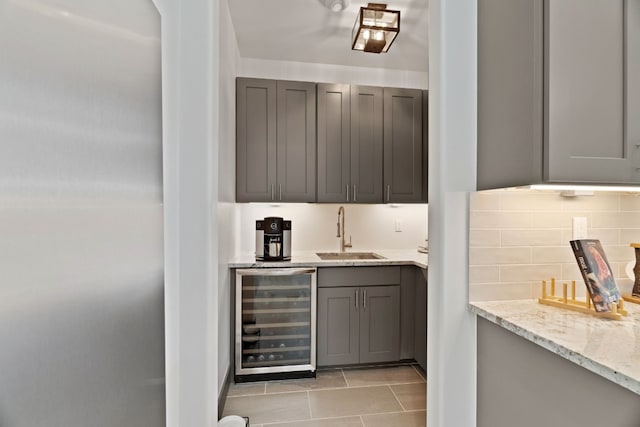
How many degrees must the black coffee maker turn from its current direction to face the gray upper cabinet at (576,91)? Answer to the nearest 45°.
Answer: approximately 45° to its left

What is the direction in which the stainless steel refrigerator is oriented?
toward the camera

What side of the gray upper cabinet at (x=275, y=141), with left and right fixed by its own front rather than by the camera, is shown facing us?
front

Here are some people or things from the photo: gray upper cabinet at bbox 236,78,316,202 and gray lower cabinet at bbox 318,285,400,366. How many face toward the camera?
2

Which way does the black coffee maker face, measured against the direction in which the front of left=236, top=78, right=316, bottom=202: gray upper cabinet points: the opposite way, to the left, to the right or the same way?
the same way

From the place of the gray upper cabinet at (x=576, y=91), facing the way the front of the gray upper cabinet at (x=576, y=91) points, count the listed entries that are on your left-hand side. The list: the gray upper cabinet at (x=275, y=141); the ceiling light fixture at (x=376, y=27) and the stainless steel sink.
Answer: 0

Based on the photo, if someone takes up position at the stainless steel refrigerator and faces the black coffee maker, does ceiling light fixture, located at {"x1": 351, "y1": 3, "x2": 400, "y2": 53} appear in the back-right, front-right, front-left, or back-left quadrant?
front-right

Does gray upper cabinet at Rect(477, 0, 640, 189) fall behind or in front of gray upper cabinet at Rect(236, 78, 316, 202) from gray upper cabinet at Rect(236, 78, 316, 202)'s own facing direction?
in front

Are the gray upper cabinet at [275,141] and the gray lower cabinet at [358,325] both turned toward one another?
no

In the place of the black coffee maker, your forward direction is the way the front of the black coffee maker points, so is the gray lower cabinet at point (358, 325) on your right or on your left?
on your left

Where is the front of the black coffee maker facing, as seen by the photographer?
facing the viewer

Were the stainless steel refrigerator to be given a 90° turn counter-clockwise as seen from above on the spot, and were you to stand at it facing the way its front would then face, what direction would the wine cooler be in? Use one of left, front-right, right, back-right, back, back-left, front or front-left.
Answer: front-left

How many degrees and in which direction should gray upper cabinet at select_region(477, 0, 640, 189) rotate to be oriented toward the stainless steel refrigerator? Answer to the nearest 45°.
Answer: approximately 45° to its right

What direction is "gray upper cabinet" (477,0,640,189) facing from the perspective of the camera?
toward the camera

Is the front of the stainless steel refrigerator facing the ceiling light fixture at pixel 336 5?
no
